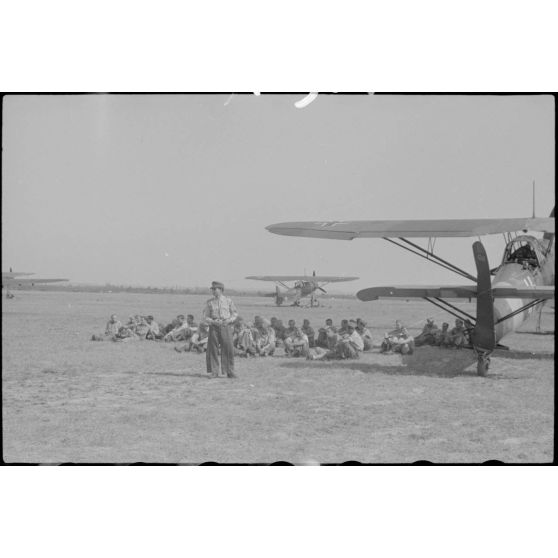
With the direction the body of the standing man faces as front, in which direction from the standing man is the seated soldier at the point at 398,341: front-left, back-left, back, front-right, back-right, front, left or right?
left

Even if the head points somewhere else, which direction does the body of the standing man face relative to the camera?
toward the camera

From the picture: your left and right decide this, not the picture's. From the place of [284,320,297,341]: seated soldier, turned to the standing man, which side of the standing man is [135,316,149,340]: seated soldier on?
right
